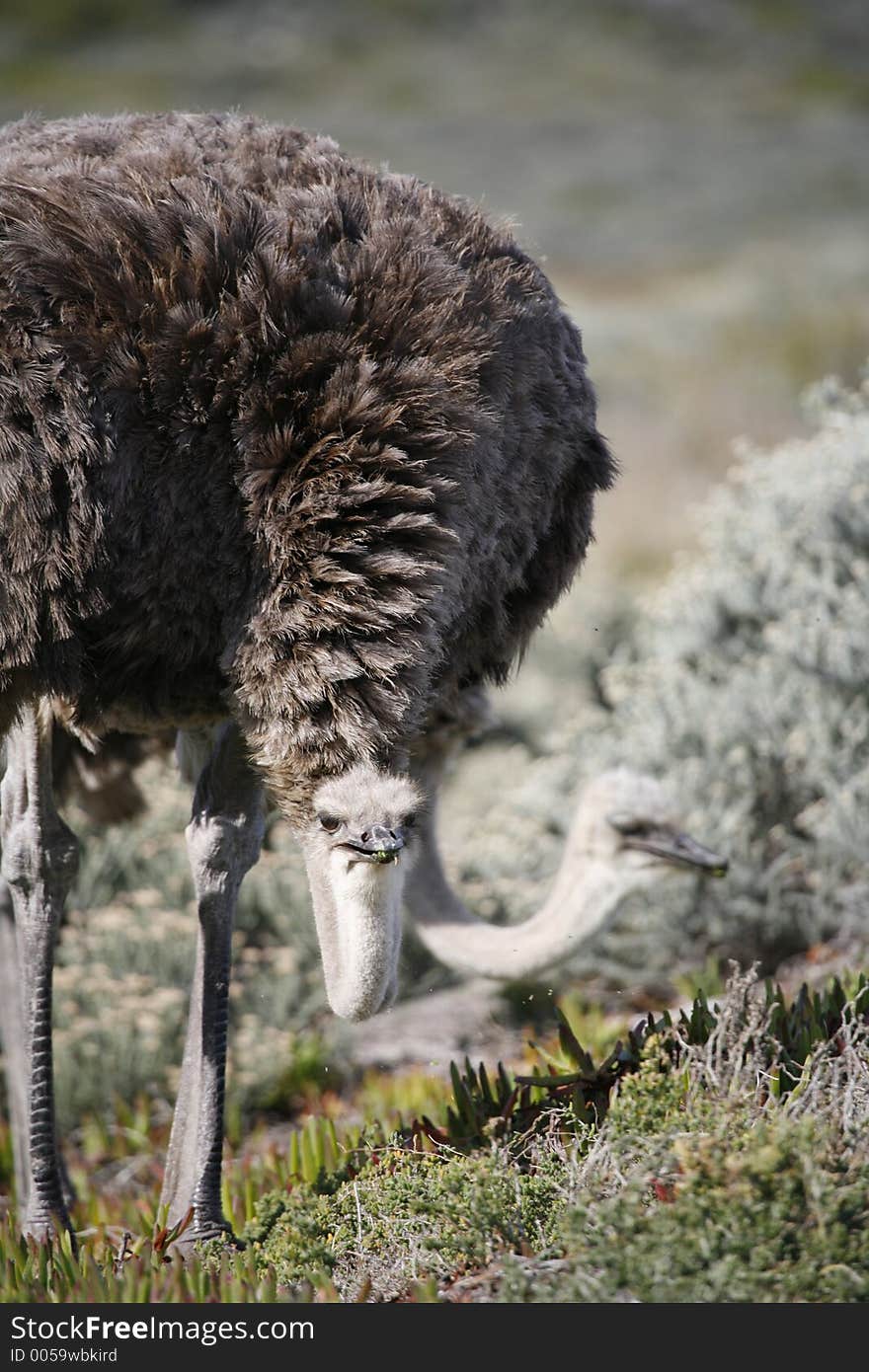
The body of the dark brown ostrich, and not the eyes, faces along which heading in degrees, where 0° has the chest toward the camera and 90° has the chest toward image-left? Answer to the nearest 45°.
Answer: approximately 315°

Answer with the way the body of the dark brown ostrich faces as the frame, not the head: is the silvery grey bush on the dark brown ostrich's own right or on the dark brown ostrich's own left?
on the dark brown ostrich's own left
